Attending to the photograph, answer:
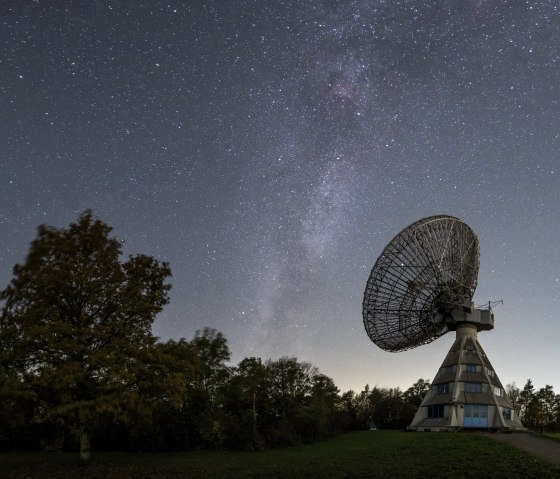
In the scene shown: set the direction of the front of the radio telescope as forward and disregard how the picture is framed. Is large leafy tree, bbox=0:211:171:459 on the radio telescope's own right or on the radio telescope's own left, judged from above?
on the radio telescope's own left

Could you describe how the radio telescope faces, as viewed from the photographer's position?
facing away from the viewer and to the left of the viewer
